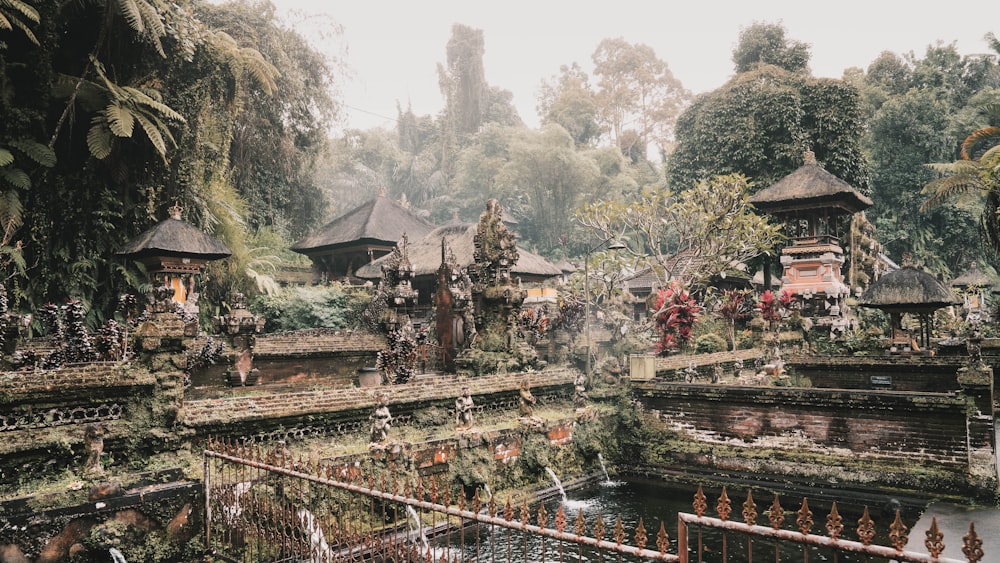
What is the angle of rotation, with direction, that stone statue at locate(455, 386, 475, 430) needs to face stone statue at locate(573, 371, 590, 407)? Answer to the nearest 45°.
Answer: approximately 90° to its left

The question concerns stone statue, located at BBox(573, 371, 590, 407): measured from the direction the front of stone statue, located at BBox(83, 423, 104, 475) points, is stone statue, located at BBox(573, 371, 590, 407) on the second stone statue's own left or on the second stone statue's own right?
on the second stone statue's own left

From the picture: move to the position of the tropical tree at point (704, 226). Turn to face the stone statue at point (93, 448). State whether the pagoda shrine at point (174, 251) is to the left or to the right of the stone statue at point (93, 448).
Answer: right

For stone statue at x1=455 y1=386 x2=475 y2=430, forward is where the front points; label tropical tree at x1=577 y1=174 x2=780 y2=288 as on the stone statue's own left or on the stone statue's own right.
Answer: on the stone statue's own left

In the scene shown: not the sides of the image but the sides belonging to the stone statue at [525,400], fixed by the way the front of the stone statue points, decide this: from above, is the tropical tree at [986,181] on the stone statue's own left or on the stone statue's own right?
on the stone statue's own left

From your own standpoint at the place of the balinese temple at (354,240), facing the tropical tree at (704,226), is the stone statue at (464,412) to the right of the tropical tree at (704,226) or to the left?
right

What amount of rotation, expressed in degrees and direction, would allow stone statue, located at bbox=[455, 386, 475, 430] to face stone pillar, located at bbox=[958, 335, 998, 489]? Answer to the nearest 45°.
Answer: approximately 45° to its left

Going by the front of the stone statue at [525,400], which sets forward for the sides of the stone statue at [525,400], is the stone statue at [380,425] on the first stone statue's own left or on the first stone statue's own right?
on the first stone statue's own right

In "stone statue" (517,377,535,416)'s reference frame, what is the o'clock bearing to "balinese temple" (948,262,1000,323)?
The balinese temple is roughly at 9 o'clock from the stone statue.

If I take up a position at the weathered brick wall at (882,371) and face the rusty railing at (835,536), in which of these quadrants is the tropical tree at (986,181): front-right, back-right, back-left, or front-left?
back-left
